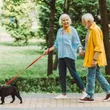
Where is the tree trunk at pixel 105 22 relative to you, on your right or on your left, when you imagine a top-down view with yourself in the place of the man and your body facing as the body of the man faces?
on your right

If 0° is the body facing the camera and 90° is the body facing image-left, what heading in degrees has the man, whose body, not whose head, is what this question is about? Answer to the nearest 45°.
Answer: approximately 90°
